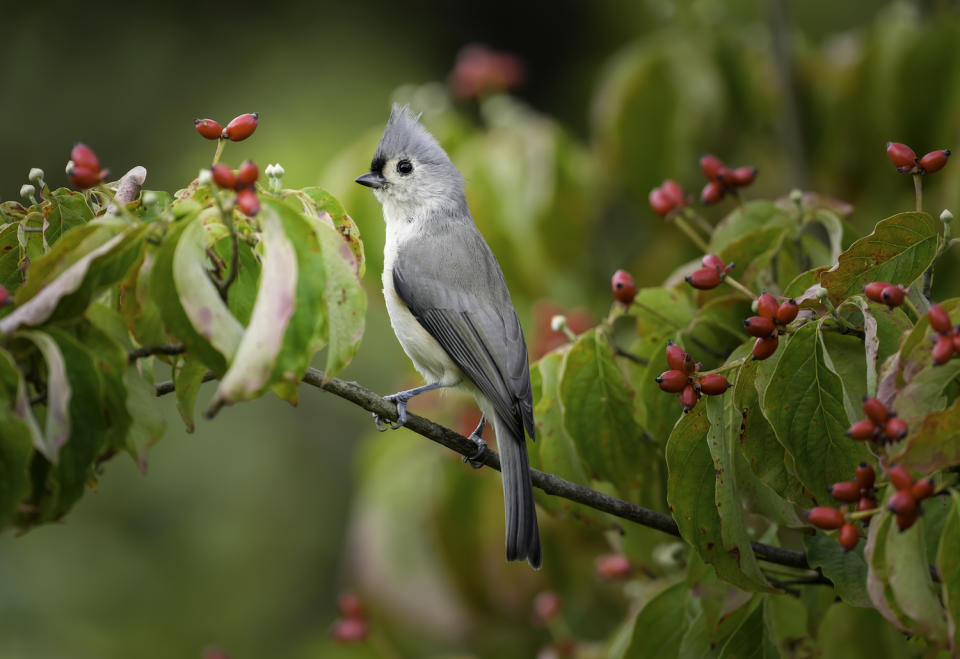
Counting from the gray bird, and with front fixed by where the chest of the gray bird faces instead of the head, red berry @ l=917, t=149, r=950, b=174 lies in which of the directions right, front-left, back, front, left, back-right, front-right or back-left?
back-left

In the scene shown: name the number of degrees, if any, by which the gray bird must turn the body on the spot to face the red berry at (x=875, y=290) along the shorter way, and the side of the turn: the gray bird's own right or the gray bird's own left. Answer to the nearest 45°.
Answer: approximately 135° to the gray bird's own left

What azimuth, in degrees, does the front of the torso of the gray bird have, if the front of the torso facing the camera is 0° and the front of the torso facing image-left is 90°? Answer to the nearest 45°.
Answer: approximately 90°
